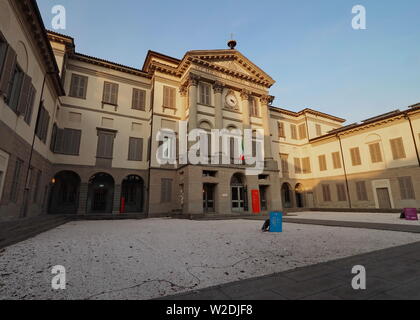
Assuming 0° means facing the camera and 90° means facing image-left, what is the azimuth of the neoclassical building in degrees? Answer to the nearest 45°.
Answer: approximately 315°
